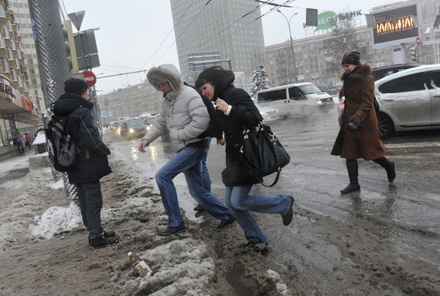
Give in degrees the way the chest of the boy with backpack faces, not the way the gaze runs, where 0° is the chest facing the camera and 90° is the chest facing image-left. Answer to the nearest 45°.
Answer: approximately 270°

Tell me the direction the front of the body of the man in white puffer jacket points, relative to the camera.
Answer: to the viewer's left

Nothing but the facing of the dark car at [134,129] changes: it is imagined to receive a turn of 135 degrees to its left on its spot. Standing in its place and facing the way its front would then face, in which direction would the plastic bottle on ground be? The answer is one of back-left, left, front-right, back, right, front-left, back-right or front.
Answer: back

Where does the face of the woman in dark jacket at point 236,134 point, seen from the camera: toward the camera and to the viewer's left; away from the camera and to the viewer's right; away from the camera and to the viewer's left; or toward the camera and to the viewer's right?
toward the camera and to the viewer's left

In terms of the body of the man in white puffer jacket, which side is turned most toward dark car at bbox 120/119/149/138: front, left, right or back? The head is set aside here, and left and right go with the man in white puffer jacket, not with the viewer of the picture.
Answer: right

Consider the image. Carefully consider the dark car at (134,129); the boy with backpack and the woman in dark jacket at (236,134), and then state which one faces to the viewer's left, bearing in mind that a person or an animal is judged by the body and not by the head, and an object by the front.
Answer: the woman in dark jacket

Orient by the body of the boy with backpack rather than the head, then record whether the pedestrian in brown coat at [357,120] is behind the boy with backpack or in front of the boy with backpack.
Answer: in front

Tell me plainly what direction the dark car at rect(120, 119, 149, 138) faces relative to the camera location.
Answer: facing the viewer and to the right of the viewer

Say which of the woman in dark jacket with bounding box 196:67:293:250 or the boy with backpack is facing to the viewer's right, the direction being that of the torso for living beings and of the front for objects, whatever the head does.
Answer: the boy with backpack

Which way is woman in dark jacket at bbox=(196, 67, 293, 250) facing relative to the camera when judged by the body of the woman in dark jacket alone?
to the viewer's left

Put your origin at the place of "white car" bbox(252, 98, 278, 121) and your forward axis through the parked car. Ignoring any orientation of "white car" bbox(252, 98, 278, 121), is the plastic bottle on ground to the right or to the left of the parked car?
right
